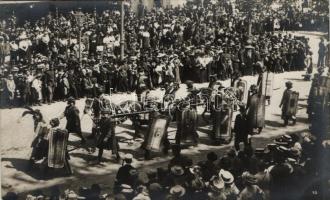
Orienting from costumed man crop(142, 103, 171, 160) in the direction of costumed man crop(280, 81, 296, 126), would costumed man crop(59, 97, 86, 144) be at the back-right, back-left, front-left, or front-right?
back-left

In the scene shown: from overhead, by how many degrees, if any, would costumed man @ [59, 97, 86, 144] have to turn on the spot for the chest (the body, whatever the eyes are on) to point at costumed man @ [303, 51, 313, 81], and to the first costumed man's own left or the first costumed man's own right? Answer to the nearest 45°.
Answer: approximately 135° to the first costumed man's own right

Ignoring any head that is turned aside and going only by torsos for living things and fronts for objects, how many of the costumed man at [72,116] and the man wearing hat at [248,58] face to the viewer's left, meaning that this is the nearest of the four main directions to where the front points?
1

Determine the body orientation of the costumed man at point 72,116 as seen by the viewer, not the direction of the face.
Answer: to the viewer's left

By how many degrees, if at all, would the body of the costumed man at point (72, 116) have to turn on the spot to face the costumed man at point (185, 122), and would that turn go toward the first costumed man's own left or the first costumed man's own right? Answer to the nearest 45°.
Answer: approximately 180°

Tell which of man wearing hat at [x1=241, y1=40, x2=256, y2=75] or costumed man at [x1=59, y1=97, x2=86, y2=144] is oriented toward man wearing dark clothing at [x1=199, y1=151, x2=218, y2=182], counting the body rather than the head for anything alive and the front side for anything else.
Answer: man wearing hat at [x1=241, y1=40, x2=256, y2=75]

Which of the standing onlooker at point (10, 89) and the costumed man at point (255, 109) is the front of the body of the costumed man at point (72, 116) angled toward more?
the standing onlooker

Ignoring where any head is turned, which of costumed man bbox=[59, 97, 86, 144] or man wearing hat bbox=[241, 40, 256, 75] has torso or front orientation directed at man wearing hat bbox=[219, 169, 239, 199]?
man wearing hat bbox=[241, 40, 256, 75]

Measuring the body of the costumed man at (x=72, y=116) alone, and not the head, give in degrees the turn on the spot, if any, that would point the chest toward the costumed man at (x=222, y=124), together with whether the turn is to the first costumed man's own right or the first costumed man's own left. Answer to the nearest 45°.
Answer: approximately 180°

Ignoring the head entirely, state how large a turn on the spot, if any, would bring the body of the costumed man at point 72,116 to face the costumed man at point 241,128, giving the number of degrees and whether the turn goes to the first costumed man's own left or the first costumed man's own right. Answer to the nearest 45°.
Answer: approximately 180°

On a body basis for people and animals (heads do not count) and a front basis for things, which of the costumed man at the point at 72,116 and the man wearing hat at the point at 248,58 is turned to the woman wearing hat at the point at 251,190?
the man wearing hat at the point at 248,58

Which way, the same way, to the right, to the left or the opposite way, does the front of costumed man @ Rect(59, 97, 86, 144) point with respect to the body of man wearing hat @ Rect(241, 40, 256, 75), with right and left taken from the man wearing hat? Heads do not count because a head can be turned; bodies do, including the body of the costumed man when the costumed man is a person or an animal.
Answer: to the right

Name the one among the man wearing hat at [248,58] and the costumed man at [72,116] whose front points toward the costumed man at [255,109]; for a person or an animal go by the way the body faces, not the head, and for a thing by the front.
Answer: the man wearing hat

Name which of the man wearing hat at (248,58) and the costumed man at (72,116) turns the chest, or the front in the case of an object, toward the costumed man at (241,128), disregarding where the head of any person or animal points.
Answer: the man wearing hat
